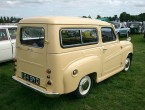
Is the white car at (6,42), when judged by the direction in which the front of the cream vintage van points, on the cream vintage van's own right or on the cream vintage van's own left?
on the cream vintage van's own left

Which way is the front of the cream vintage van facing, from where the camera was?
facing away from the viewer and to the right of the viewer
